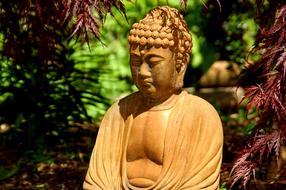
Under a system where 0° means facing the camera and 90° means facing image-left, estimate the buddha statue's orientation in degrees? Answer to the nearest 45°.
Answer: approximately 45°
